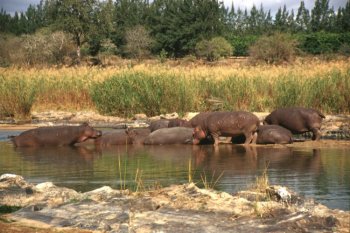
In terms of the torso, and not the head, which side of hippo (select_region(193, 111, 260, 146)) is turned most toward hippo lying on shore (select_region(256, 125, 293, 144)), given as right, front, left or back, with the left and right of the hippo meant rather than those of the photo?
back

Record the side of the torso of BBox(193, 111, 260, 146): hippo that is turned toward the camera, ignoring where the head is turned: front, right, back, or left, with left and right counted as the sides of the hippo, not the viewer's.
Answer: left

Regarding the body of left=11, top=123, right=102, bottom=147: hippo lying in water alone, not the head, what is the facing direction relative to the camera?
to the viewer's right

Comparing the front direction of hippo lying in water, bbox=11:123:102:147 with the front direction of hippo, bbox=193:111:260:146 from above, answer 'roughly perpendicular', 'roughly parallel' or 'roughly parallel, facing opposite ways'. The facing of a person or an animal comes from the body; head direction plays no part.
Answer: roughly parallel, facing opposite ways

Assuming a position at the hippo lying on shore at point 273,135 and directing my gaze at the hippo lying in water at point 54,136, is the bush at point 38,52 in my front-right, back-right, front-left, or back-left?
front-right

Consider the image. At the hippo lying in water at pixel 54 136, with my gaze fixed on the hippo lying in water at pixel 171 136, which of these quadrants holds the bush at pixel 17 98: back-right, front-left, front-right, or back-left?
back-left

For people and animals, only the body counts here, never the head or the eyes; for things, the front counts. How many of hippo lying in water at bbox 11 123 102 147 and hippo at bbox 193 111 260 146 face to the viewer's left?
1
